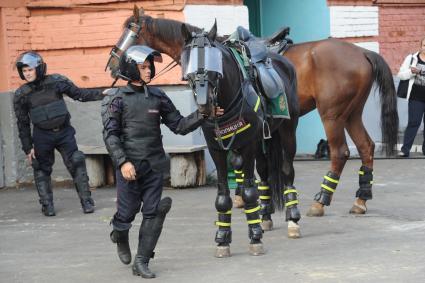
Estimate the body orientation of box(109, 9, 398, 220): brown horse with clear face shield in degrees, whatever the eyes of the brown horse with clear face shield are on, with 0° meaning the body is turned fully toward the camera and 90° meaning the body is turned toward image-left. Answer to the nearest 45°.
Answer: approximately 90°

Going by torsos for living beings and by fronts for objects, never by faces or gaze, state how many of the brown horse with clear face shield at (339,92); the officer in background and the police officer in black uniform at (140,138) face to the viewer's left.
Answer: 1

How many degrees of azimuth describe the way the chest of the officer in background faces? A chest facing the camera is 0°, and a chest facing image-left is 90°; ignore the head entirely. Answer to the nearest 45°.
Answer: approximately 0°

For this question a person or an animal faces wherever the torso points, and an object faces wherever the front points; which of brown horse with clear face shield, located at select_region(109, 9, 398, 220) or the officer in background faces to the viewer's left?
the brown horse with clear face shield

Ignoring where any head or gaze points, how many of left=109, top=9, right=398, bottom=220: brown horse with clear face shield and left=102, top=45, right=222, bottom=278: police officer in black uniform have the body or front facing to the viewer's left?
1

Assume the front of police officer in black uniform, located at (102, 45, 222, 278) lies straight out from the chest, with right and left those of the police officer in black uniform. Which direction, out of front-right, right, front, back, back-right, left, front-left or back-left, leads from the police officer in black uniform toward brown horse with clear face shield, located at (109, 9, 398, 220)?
left

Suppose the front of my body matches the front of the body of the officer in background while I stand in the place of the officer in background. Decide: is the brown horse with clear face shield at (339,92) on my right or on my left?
on my left

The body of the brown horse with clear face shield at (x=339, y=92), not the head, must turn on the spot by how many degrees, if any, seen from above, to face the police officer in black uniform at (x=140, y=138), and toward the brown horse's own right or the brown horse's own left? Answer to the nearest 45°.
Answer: approximately 45° to the brown horse's own left
